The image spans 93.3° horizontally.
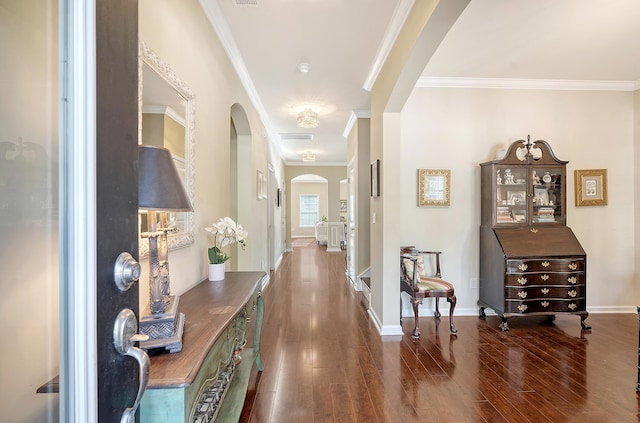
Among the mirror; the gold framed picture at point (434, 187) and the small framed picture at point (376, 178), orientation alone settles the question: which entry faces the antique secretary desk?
the mirror

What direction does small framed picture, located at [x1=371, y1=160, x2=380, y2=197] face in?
to the viewer's left

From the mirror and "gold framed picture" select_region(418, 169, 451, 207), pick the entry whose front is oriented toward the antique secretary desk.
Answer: the mirror

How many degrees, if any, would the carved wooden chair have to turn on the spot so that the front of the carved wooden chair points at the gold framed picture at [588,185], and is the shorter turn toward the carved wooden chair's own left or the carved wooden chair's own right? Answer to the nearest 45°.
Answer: approximately 90° to the carved wooden chair's own left

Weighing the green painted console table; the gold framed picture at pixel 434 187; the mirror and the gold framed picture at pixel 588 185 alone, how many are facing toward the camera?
2

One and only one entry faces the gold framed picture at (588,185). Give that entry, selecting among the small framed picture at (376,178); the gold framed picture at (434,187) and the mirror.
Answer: the mirror

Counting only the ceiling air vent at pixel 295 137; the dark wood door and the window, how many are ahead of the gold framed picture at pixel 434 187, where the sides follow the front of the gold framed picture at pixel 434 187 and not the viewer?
1

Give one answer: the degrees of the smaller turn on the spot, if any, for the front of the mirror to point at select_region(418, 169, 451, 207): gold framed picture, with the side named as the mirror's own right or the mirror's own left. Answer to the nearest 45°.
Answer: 0° — it already faces it

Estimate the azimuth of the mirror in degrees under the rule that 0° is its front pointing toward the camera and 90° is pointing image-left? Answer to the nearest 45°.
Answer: approximately 270°

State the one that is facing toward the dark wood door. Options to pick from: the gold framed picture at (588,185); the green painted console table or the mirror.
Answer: the gold framed picture

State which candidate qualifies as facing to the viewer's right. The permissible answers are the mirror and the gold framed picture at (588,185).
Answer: the mirror

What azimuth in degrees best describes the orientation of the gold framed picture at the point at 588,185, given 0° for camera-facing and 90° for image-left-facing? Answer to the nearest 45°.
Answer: approximately 0°

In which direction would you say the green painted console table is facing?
to the viewer's right
